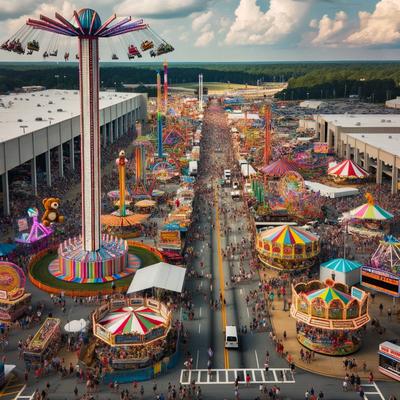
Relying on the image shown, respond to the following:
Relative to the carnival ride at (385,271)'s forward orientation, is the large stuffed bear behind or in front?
in front

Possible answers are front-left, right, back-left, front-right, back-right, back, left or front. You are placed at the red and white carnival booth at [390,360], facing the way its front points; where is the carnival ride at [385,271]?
back-right

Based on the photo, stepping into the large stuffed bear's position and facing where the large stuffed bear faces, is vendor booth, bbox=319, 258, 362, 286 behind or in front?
in front

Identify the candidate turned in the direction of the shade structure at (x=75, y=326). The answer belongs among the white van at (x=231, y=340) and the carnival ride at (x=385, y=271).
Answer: the carnival ride

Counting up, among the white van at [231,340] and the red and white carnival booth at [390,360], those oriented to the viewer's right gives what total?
0

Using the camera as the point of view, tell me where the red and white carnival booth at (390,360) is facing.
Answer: facing the viewer and to the left of the viewer
